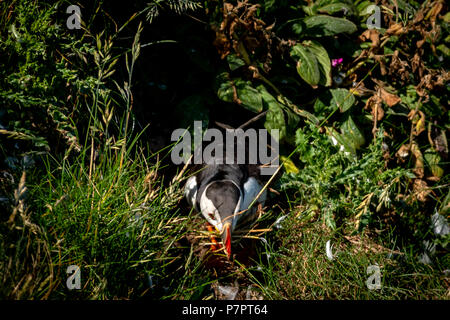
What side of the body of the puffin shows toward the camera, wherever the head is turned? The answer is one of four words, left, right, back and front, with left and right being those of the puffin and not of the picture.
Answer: front
